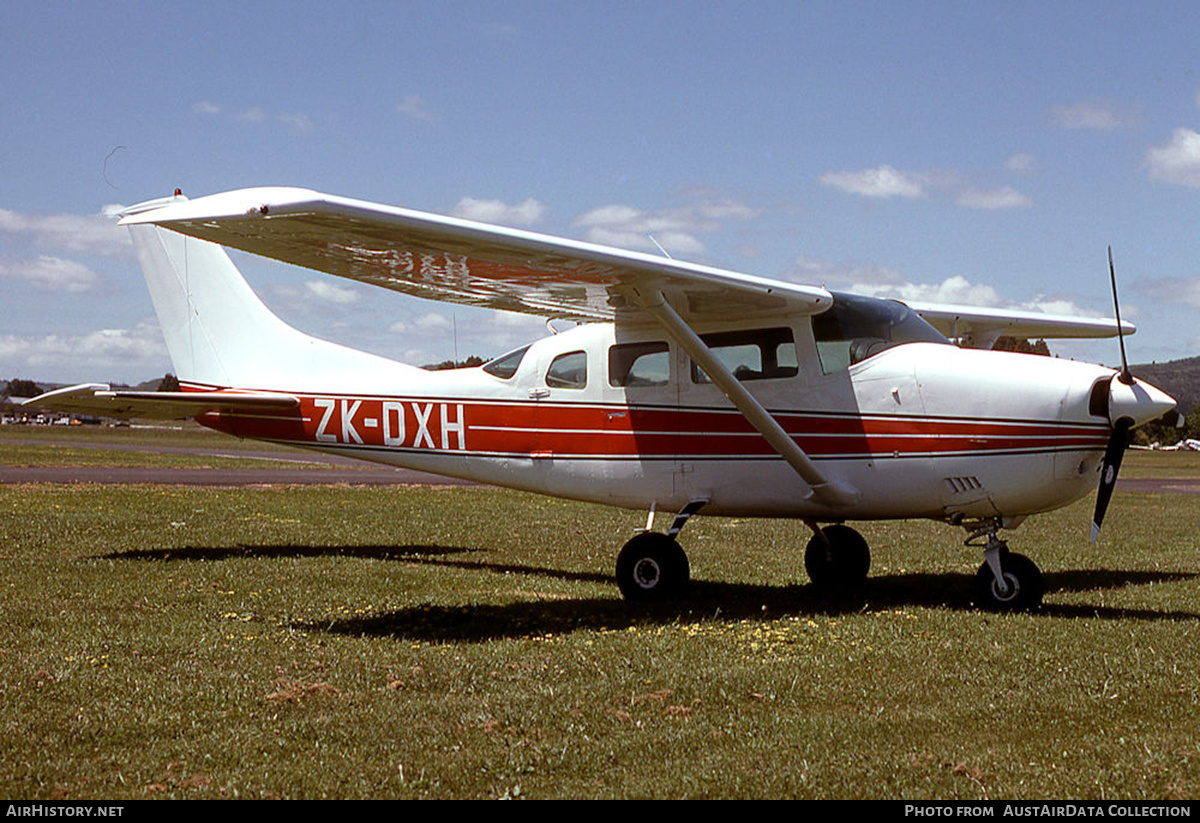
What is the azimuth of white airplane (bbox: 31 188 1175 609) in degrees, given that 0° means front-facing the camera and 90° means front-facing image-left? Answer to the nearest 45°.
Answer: approximately 315°
